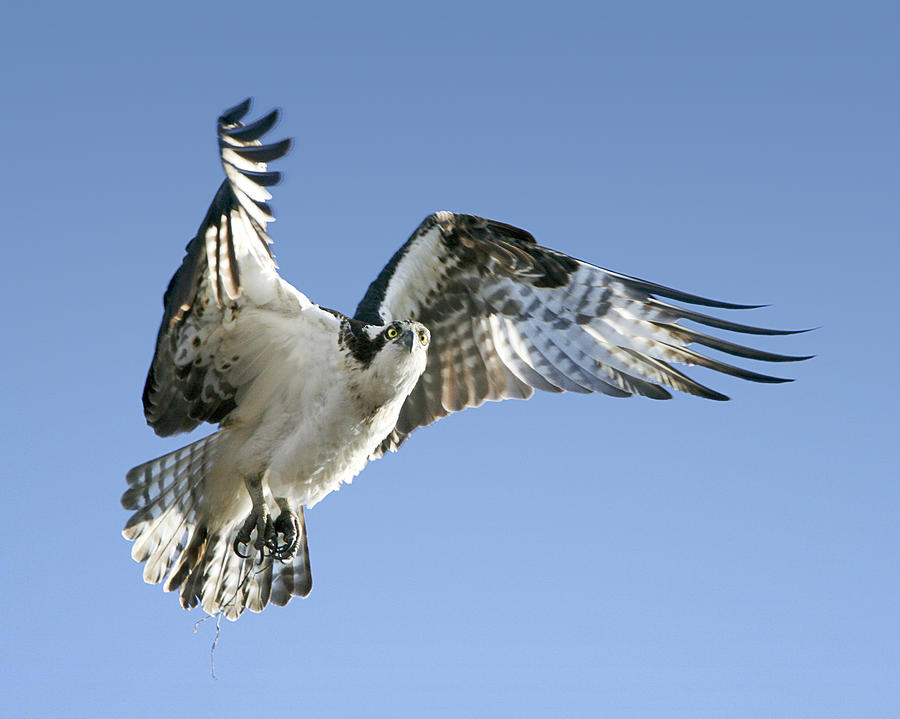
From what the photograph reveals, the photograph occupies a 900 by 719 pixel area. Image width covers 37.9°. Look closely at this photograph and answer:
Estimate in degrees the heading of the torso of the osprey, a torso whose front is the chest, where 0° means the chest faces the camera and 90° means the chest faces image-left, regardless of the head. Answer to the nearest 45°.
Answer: approximately 315°
